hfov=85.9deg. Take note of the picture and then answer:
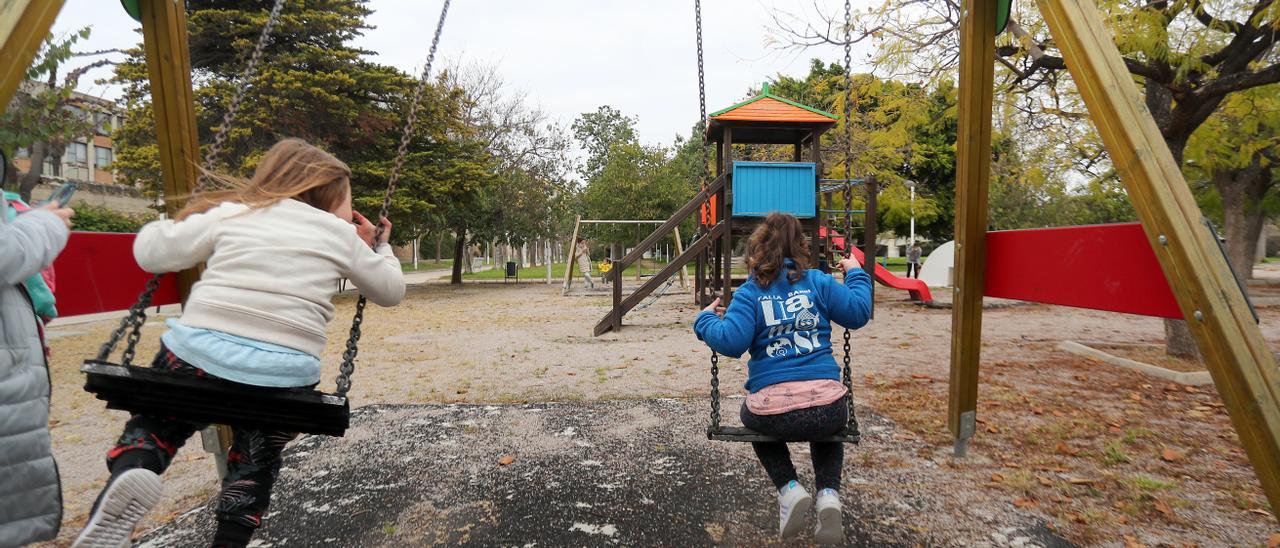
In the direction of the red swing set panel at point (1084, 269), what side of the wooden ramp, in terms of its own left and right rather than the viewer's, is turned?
left

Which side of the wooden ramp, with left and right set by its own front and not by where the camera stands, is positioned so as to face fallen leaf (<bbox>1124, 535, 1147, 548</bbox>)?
left

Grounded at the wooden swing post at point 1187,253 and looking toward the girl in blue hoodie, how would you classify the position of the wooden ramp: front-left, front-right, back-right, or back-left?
front-right

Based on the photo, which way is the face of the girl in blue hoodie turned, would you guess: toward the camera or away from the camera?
away from the camera

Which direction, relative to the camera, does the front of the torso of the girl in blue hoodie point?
away from the camera

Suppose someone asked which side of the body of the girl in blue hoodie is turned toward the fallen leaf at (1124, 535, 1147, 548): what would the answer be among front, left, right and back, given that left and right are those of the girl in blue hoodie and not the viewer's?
right

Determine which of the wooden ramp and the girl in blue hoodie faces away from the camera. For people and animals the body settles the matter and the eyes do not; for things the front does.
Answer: the girl in blue hoodie

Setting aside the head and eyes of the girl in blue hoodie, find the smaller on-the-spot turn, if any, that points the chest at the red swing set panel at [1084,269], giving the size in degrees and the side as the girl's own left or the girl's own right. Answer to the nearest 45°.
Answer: approximately 90° to the girl's own right

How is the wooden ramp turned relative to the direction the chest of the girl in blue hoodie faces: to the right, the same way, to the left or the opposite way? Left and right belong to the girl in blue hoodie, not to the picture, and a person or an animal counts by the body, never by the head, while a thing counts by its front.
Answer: to the left

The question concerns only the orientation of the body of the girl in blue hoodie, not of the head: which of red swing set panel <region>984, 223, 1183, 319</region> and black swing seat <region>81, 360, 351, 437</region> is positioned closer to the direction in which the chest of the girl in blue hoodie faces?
the red swing set panel

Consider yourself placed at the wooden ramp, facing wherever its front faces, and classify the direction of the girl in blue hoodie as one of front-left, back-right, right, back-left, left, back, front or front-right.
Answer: left

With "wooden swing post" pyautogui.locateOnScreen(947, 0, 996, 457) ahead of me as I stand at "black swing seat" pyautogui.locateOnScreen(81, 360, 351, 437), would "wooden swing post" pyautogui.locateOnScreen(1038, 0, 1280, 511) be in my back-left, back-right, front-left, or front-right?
front-right

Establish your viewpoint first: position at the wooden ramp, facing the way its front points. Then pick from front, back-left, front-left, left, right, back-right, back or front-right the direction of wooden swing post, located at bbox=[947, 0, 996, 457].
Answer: left

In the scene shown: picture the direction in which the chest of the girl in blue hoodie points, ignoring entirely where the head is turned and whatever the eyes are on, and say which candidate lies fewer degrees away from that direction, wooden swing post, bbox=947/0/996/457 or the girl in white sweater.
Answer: the wooden swing post

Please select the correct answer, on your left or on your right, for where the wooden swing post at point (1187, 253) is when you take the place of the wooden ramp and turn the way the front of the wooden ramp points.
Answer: on your left

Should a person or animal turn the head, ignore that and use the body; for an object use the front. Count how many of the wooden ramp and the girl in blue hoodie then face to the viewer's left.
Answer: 1

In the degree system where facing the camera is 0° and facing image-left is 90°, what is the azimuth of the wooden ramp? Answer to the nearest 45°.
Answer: approximately 90°

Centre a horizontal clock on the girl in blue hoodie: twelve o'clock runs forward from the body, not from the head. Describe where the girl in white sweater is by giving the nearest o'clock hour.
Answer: The girl in white sweater is roughly at 8 o'clock from the girl in blue hoodie.
